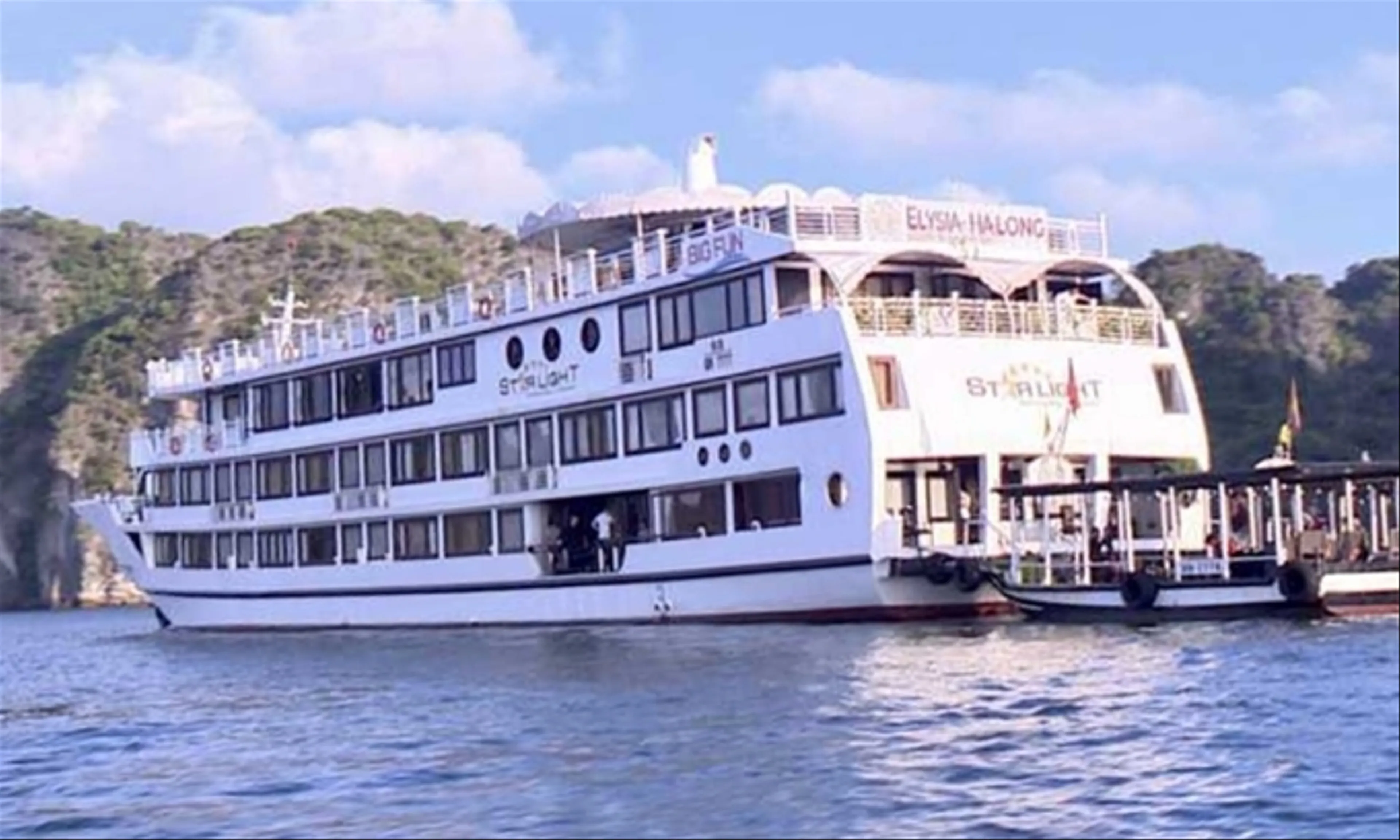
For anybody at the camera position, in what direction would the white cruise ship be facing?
facing away from the viewer and to the left of the viewer

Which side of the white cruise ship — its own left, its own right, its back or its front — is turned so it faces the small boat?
back
